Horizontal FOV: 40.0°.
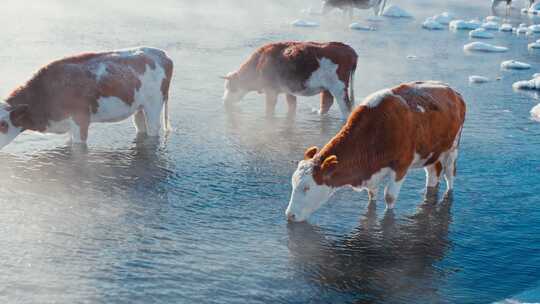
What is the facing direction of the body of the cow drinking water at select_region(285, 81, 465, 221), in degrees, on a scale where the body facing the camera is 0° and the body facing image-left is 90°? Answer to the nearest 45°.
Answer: approximately 45°

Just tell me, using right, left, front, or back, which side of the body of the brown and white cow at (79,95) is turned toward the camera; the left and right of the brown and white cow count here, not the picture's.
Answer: left

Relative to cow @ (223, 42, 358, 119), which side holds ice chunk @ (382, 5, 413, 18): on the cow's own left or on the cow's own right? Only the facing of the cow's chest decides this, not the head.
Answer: on the cow's own right

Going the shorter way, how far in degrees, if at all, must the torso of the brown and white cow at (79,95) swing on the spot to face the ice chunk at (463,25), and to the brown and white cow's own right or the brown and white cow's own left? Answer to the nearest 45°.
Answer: approximately 135° to the brown and white cow's own right

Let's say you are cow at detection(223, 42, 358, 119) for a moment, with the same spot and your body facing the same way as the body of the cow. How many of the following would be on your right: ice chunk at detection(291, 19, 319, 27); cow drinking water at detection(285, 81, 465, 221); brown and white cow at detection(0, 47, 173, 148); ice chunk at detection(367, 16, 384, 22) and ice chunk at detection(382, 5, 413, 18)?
3

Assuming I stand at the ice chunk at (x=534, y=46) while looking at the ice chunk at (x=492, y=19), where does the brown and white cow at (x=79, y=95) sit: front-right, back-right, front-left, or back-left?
back-left

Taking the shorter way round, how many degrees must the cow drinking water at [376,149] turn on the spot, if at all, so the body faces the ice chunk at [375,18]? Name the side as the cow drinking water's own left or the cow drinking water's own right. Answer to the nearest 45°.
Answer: approximately 135° to the cow drinking water's own right

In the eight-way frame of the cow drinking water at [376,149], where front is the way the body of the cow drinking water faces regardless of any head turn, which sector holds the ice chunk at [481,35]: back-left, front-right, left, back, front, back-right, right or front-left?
back-right

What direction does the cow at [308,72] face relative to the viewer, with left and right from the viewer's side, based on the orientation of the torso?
facing to the left of the viewer

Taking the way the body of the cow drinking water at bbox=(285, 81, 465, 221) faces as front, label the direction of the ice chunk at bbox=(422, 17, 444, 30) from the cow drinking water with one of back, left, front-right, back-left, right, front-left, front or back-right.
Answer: back-right

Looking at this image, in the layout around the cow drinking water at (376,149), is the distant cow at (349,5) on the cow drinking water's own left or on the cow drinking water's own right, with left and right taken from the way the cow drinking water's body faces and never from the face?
on the cow drinking water's own right
